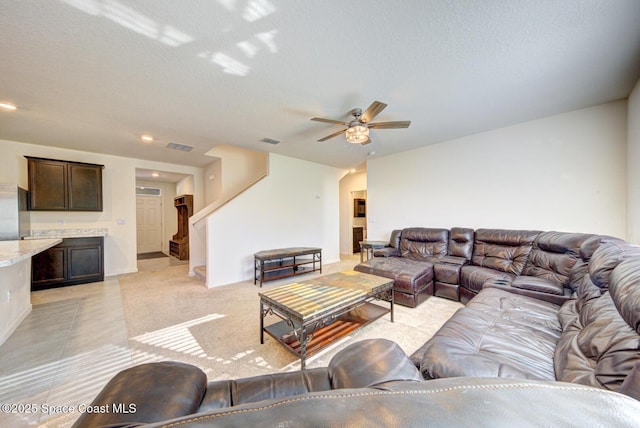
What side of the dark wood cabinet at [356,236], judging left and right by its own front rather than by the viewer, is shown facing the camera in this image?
front

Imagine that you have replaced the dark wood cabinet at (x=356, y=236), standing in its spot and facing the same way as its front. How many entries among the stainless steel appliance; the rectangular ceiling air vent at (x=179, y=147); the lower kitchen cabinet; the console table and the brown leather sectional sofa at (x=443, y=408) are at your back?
0

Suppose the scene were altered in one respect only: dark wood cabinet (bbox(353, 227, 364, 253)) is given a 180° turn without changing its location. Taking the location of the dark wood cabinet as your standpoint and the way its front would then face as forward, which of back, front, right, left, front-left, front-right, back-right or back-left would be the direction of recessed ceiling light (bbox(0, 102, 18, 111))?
back-left

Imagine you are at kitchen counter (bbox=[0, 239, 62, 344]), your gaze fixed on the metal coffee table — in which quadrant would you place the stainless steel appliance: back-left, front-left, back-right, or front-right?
back-left

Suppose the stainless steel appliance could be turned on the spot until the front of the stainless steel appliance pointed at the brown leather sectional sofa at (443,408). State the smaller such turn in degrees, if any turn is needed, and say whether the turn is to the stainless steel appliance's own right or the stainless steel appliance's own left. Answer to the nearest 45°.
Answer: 0° — it already faces it

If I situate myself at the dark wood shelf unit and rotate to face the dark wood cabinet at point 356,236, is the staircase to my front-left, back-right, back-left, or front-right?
front-right

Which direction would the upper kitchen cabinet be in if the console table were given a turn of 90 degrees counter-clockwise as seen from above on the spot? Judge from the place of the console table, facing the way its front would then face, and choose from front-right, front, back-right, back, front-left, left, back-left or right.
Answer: back-left

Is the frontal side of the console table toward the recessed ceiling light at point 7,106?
no

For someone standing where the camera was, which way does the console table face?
facing the viewer and to the right of the viewer

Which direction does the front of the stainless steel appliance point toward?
toward the camera

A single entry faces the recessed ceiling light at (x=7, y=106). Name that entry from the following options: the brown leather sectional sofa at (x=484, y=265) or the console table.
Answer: the brown leather sectional sofa

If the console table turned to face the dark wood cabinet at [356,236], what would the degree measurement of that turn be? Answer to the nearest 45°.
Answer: approximately 90° to its left

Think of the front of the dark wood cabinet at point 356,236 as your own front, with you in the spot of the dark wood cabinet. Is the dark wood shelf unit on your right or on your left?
on your right

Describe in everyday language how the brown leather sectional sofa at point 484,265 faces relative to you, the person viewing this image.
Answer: facing the viewer and to the left of the viewer

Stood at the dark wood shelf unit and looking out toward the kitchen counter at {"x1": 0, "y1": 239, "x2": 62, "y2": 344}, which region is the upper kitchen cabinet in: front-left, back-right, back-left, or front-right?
front-right
